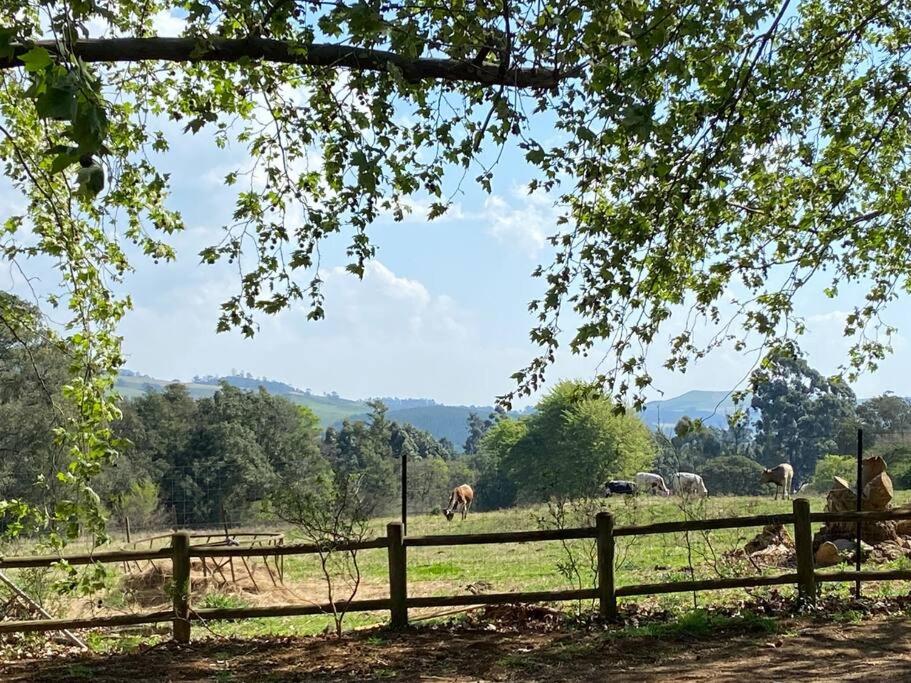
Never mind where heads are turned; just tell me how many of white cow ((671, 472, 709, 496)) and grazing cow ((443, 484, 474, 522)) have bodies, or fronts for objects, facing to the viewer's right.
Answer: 1

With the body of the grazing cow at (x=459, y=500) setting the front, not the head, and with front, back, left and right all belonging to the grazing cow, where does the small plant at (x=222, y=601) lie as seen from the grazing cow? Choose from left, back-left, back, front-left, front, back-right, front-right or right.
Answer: front-left

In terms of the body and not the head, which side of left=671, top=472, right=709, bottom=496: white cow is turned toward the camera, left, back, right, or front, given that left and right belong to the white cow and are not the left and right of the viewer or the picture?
right

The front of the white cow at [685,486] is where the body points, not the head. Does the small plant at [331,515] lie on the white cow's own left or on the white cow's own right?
on the white cow's own right

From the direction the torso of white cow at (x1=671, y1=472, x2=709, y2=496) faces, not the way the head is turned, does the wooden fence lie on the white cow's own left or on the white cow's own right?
on the white cow's own right

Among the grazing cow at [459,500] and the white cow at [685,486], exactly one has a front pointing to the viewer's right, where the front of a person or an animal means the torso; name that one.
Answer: the white cow

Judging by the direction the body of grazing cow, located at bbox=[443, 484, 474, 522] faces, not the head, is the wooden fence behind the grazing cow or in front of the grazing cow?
in front

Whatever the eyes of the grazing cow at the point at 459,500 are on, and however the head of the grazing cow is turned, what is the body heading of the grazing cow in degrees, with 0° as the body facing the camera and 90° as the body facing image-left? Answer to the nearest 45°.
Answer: approximately 45°

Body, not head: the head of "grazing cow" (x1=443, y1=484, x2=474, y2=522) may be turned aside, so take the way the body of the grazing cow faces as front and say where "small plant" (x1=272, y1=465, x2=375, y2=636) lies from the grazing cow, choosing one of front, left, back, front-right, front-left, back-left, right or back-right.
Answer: front-left
